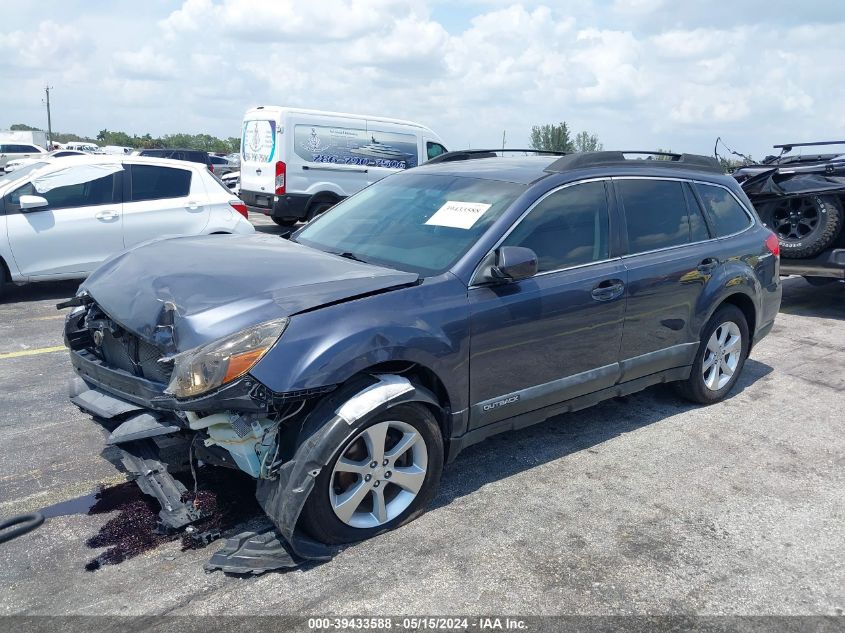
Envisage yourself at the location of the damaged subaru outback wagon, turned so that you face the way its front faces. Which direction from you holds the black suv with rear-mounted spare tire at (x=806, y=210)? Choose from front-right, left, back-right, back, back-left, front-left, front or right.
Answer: back

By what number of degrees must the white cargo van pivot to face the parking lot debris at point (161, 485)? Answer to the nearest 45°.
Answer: approximately 135° to its right

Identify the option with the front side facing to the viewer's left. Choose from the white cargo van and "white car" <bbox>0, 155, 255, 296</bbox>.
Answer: the white car

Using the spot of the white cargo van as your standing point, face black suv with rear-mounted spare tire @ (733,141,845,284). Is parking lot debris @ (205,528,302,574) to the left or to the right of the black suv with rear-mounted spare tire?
right

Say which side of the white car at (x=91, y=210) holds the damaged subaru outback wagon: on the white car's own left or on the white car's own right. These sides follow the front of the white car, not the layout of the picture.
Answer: on the white car's own left

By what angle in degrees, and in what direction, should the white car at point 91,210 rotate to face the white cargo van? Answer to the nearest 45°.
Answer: approximately 135° to its right

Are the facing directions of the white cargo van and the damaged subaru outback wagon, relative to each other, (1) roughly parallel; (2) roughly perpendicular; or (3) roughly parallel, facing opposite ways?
roughly parallel, facing opposite ways

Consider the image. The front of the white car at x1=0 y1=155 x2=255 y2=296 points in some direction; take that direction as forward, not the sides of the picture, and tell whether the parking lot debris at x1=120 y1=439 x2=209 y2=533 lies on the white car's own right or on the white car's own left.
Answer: on the white car's own left

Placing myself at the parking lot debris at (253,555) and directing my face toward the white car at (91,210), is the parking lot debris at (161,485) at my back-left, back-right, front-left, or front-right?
front-left

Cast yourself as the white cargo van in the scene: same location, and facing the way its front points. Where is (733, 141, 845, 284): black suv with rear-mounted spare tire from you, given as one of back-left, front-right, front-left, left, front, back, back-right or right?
right

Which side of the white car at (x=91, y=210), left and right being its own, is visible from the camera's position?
left

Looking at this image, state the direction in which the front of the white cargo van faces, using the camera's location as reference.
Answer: facing away from the viewer and to the right of the viewer

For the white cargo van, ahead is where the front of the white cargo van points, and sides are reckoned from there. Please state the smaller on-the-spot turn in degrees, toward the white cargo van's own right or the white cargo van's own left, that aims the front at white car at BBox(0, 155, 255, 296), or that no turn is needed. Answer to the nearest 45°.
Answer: approximately 135° to the white cargo van's own right

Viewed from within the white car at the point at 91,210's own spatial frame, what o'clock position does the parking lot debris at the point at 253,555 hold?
The parking lot debris is roughly at 9 o'clock from the white car.
